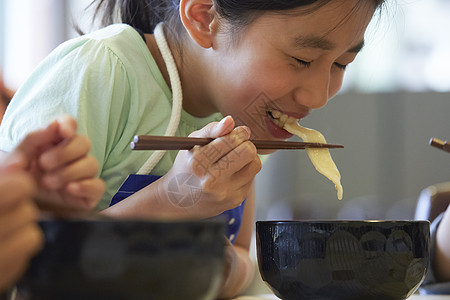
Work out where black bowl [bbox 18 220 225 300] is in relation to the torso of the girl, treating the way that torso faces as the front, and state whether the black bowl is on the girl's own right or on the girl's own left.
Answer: on the girl's own right

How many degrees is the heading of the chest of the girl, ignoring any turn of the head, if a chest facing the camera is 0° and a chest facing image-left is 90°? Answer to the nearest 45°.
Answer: approximately 315°

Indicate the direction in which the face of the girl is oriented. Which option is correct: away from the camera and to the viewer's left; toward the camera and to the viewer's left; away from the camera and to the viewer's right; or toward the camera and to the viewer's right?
toward the camera and to the viewer's right

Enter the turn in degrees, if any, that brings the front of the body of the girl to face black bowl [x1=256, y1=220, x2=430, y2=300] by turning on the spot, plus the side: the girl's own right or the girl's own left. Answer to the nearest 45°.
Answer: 0° — they already face it
